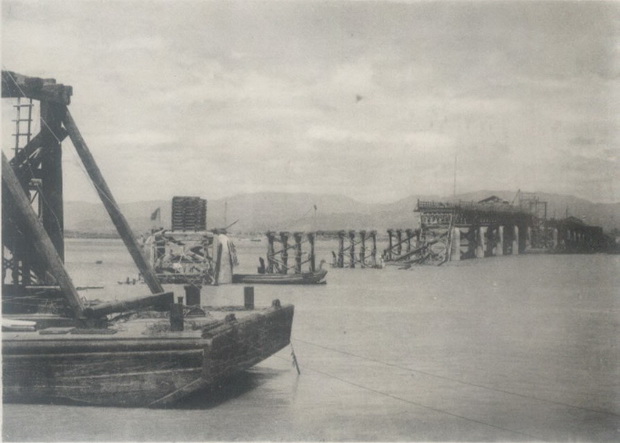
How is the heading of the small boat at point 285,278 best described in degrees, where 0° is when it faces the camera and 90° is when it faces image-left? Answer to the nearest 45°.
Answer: approximately 270°

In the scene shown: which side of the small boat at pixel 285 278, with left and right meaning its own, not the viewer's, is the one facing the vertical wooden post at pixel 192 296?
right

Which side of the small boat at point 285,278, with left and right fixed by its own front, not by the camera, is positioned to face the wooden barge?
right
